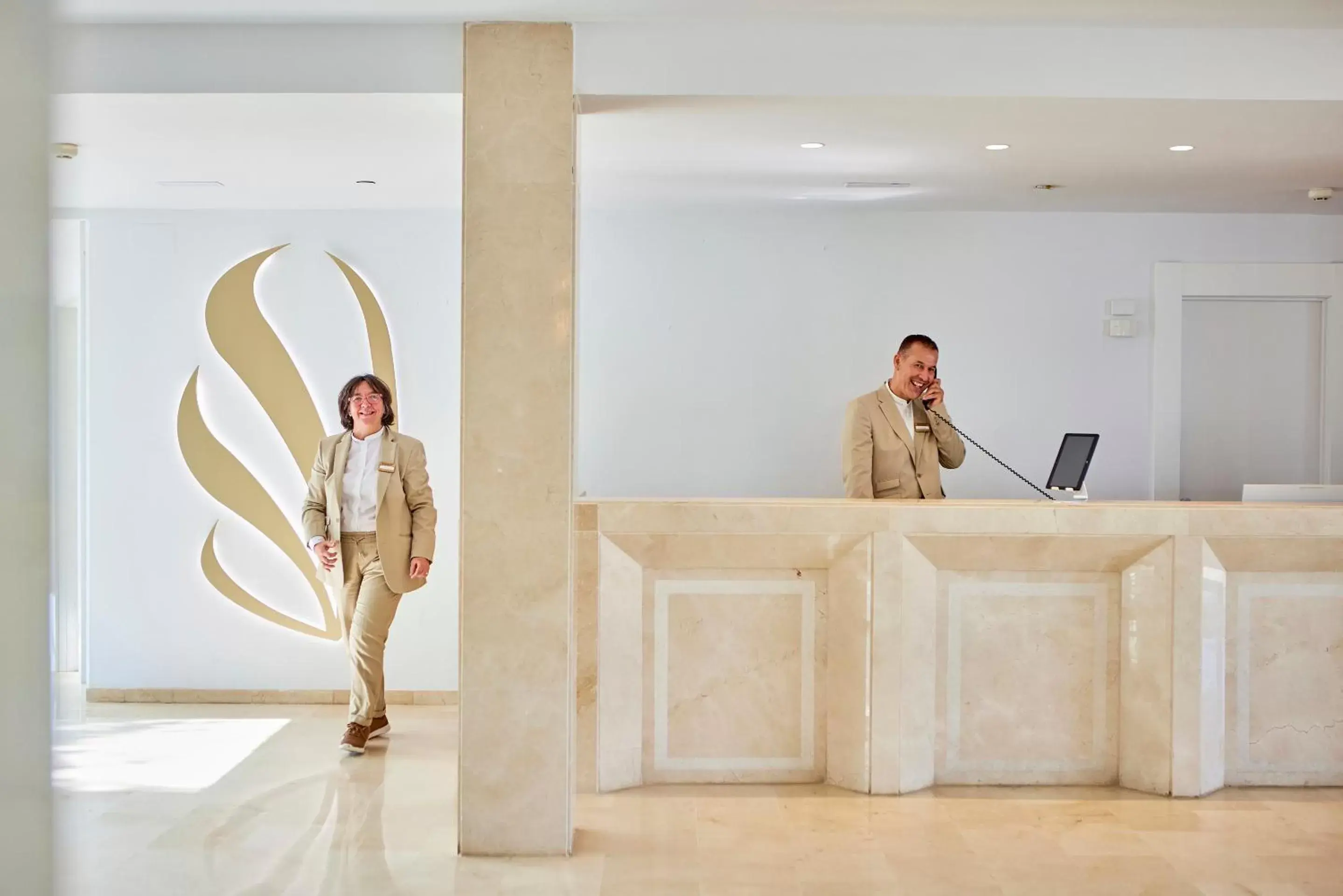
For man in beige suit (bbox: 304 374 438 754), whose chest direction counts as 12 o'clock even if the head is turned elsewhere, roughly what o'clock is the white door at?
The white door is roughly at 9 o'clock from the man in beige suit.

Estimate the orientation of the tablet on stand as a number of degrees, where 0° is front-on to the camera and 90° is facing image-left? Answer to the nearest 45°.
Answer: approximately 45°

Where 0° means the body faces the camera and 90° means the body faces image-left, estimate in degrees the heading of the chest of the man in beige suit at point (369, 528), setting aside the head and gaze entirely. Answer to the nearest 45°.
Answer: approximately 0°

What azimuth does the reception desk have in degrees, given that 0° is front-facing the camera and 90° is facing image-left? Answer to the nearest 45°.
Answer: approximately 0°

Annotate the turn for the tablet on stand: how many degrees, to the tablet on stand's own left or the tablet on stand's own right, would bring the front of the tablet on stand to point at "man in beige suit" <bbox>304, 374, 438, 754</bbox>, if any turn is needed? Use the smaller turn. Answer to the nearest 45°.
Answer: approximately 45° to the tablet on stand's own right

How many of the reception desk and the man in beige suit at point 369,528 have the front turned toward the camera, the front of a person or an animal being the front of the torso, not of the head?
2

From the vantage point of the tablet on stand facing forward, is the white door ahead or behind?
behind
